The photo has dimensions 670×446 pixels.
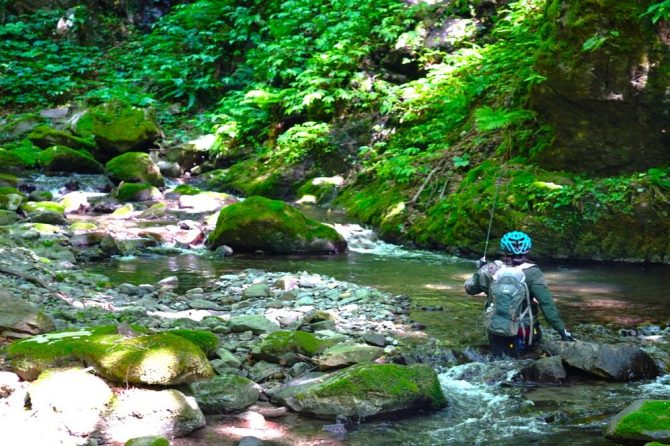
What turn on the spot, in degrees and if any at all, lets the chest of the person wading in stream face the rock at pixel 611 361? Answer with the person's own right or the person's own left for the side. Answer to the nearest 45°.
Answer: approximately 90° to the person's own right

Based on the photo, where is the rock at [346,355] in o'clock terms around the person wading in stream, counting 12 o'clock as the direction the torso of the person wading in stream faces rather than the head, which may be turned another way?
The rock is roughly at 8 o'clock from the person wading in stream.

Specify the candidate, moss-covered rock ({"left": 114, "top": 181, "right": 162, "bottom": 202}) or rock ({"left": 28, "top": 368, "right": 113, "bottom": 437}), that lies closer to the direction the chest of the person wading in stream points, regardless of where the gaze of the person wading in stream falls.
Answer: the moss-covered rock

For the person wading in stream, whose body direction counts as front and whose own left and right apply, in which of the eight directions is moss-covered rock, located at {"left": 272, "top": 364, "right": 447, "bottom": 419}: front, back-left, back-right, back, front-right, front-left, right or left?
back-left

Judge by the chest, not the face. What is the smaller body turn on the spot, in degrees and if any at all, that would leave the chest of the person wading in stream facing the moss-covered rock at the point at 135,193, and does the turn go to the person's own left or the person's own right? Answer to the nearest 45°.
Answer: approximately 45° to the person's own left

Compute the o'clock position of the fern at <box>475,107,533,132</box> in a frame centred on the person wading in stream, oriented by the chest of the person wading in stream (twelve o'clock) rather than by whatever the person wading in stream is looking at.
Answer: The fern is roughly at 12 o'clock from the person wading in stream.

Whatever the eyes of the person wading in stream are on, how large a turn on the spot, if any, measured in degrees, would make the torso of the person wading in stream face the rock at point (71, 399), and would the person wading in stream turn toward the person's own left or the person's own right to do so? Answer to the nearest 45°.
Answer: approximately 135° to the person's own left

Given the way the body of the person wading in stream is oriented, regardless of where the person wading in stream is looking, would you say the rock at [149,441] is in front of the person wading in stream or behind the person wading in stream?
behind

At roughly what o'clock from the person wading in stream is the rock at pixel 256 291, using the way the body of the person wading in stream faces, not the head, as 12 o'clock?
The rock is roughly at 10 o'clock from the person wading in stream.

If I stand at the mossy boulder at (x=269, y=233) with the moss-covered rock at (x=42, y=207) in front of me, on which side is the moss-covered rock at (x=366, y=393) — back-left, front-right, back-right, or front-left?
back-left

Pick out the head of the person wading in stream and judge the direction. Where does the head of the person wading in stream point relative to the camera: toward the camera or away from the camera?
away from the camera

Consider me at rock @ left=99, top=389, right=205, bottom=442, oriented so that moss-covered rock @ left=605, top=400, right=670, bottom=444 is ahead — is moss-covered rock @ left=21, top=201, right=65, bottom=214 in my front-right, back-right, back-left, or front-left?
back-left

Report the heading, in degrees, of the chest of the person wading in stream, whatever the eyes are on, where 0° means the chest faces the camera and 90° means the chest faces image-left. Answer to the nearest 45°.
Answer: approximately 180°
